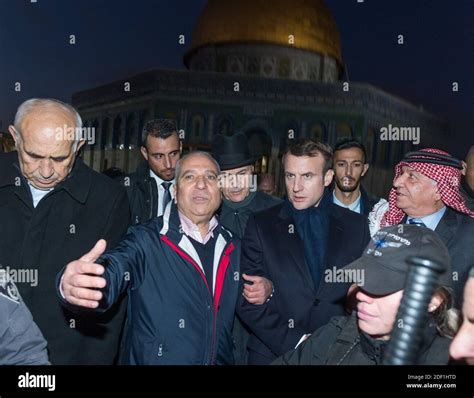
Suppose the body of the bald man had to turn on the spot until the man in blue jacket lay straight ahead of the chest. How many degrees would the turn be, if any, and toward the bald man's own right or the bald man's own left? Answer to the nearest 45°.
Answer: approximately 45° to the bald man's own left

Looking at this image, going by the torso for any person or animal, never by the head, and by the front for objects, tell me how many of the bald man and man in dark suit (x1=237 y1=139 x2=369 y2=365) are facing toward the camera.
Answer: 2

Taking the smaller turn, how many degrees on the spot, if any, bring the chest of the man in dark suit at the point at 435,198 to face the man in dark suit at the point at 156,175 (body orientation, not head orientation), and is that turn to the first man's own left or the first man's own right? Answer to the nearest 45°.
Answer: approximately 45° to the first man's own right

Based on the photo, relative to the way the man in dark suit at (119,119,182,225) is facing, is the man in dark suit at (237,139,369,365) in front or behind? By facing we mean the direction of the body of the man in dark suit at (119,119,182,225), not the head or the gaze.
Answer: in front

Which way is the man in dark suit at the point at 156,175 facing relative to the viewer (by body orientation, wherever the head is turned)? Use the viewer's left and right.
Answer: facing the viewer and to the right of the viewer

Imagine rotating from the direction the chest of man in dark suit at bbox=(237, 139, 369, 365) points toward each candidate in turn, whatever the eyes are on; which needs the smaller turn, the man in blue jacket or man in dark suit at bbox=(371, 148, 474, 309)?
the man in blue jacket

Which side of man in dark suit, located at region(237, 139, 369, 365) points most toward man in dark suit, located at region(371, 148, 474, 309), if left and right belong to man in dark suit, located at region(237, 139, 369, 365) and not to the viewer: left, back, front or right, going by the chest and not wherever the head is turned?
left

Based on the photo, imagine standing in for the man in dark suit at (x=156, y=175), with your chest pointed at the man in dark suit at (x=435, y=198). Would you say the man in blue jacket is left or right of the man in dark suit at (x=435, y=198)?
right

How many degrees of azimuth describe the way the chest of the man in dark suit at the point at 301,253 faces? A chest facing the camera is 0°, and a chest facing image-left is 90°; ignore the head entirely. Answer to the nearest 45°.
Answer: approximately 0°

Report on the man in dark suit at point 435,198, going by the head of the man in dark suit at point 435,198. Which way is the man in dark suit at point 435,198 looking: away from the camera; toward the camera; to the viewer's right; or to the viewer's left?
to the viewer's left
